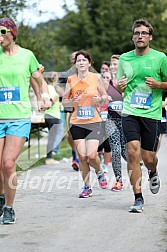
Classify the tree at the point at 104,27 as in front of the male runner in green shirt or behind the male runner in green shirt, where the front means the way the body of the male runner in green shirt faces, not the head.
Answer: behind

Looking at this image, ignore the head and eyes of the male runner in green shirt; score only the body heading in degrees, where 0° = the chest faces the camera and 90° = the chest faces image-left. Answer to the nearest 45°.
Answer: approximately 0°
